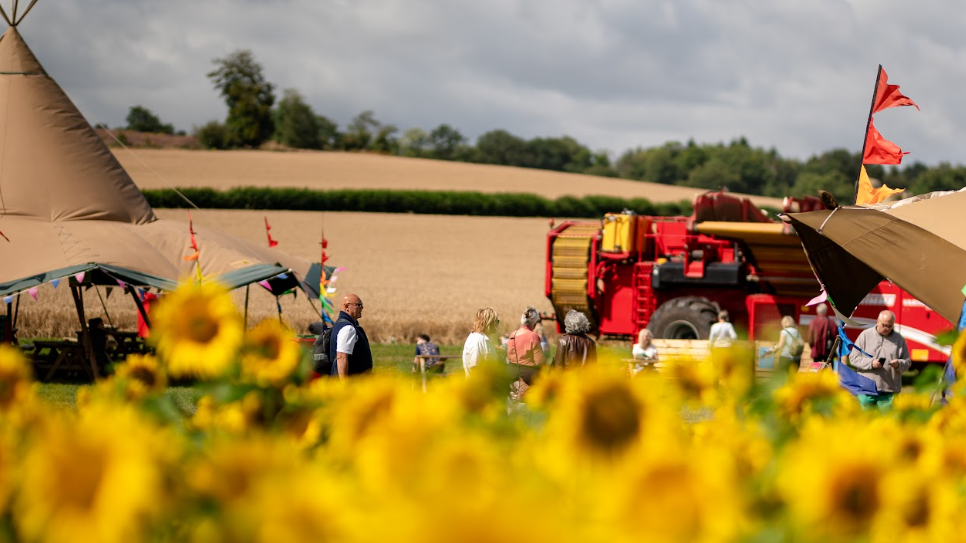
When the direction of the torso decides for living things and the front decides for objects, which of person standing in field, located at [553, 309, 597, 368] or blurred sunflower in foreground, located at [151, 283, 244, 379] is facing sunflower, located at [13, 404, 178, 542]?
the blurred sunflower in foreground

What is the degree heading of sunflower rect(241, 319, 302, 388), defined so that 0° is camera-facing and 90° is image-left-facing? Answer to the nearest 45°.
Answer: approximately 0°

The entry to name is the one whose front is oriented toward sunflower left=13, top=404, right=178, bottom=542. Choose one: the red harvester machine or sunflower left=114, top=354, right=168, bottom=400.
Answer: sunflower left=114, top=354, right=168, bottom=400

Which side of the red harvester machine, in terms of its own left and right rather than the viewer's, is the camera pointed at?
right

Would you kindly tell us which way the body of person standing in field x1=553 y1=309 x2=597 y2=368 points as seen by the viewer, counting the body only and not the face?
away from the camera

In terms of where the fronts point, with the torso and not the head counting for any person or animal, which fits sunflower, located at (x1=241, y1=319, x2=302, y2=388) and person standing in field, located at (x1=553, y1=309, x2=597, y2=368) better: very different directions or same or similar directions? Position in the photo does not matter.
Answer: very different directions

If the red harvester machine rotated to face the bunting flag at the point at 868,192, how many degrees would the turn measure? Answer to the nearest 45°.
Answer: approximately 90° to its right

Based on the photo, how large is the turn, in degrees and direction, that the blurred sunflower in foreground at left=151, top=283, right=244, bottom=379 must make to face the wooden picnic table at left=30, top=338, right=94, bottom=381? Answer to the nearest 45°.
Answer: approximately 180°

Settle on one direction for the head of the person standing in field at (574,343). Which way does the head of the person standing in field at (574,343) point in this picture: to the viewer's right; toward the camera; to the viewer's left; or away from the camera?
away from the camera

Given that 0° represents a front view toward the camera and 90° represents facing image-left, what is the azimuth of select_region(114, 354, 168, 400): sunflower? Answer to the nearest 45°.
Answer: approximately 0°
